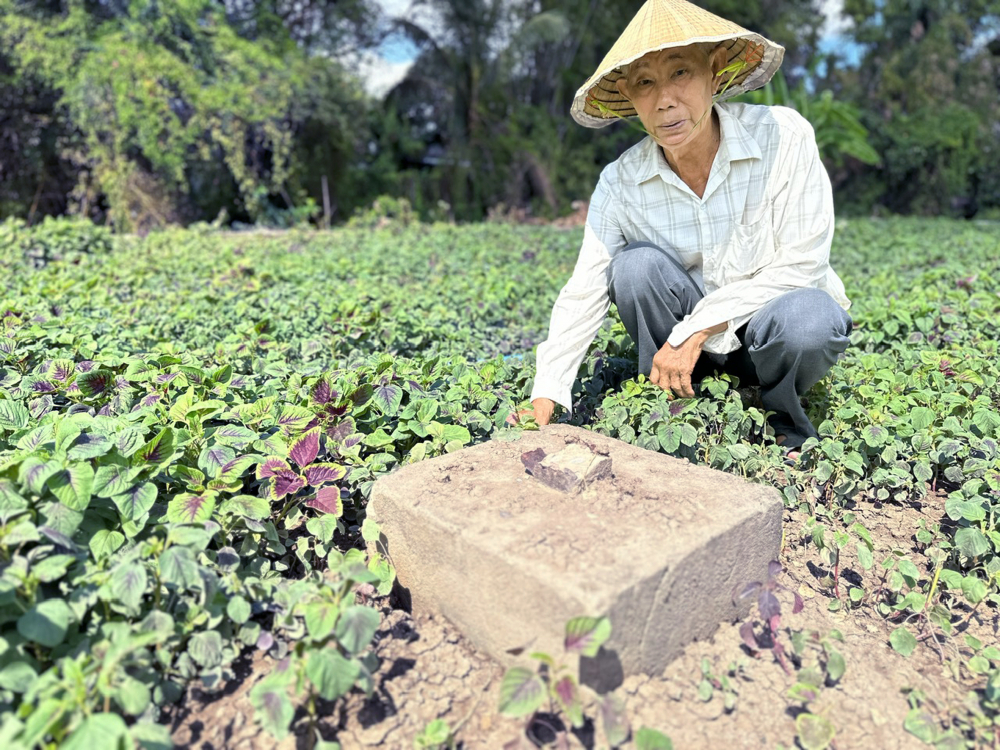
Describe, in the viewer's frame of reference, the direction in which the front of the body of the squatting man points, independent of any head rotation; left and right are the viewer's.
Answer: facing the viewer

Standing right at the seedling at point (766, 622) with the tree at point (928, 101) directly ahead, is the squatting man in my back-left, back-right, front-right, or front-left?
front-left

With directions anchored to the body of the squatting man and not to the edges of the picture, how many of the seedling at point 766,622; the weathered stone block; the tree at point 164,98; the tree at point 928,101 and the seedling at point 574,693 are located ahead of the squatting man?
3

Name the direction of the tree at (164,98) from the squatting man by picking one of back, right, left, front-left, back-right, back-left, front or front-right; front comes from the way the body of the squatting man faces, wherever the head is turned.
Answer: back-right

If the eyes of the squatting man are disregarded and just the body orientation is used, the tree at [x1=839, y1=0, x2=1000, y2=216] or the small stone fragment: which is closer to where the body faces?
the small stone fragment

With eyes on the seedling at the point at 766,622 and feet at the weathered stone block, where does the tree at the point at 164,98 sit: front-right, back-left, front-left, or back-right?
back-left

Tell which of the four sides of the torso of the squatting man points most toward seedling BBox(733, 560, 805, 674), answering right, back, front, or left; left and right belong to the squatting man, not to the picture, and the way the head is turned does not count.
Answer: front

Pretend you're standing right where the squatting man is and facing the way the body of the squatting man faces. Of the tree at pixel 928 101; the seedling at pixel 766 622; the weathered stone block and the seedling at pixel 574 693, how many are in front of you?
3

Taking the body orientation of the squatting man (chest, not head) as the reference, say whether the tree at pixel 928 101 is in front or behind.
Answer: behind

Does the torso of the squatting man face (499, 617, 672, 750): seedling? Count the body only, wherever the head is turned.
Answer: yes

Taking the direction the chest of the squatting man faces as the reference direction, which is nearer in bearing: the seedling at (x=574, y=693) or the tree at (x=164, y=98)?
the seedling

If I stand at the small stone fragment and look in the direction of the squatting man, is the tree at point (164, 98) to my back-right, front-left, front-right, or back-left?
front-left

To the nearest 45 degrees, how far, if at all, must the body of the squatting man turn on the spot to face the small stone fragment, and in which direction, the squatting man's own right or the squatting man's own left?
0° — they already face it

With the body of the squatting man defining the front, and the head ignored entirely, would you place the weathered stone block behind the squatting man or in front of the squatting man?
in front
